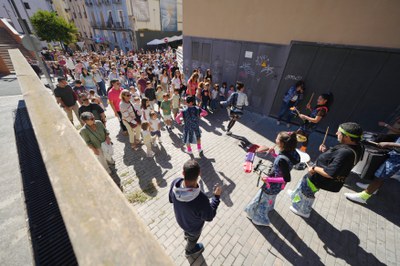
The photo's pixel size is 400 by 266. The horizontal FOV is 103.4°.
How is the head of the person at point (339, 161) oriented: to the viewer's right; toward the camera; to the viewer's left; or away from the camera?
to the viewer's left

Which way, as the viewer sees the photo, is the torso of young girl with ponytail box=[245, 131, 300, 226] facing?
to the viewer's left

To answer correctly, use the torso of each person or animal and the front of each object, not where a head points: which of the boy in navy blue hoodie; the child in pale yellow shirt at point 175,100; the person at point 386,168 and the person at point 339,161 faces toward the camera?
the child in pale yellow shirt

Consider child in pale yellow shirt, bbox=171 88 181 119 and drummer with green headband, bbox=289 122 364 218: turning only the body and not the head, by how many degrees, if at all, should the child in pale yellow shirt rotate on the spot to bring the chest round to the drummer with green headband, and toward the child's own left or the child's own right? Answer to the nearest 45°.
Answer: approximately 45° to the child's own left

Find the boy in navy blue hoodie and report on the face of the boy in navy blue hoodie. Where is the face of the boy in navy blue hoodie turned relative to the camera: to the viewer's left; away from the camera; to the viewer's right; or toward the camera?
away from the camera

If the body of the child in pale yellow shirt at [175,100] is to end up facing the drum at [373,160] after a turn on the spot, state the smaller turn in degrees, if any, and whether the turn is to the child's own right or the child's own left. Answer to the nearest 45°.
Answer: approximately 45° to the child's own left

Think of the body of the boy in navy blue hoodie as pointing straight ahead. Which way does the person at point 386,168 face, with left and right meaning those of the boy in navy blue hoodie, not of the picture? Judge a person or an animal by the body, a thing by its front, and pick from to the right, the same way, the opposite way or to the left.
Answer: to the left

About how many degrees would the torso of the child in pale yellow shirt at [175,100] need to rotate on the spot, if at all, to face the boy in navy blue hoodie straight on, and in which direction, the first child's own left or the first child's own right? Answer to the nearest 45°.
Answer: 0° — they already face them

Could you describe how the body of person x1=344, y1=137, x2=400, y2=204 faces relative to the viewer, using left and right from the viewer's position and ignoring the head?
facing to the left of the viewer

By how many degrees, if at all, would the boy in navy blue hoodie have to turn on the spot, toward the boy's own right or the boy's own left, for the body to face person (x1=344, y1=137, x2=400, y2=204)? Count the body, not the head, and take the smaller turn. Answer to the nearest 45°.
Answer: approximately 45° to the boy's own right

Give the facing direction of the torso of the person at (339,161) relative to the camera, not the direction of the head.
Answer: to the viewer's left
